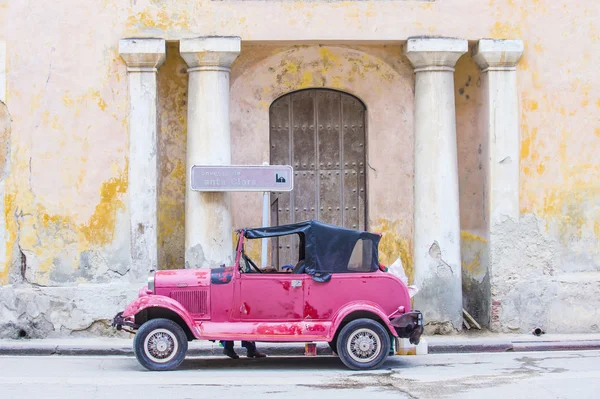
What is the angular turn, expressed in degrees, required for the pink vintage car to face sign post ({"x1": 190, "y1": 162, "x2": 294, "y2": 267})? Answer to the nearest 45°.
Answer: approximately 90° to its right

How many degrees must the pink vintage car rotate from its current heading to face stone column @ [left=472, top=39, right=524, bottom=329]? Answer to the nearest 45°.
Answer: approximately 135° to its right

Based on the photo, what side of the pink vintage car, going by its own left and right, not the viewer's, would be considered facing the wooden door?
right

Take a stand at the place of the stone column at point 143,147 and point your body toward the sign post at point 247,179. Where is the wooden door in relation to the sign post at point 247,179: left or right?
left

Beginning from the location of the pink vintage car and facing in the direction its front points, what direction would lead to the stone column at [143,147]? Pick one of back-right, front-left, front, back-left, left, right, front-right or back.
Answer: front-right

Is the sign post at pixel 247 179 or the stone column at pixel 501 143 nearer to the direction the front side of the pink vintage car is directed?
the sign post

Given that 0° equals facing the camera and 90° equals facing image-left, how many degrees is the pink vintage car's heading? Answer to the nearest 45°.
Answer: approximately 90°

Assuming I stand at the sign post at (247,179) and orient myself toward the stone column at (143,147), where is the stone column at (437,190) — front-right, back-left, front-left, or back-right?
back-right
